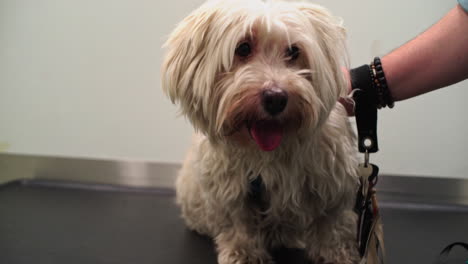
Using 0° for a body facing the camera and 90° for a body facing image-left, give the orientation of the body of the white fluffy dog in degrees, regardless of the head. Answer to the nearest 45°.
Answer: approximately 0°
